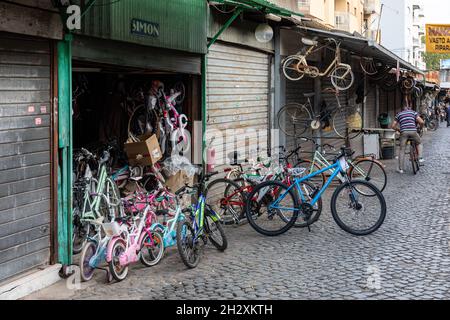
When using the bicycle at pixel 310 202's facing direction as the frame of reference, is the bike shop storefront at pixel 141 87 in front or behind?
behind

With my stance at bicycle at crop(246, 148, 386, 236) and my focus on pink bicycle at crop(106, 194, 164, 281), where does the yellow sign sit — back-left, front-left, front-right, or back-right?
back-right

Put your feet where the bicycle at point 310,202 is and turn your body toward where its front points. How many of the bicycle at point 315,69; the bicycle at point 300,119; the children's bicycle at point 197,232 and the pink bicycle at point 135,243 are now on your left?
2

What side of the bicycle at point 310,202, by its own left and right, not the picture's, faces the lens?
right
